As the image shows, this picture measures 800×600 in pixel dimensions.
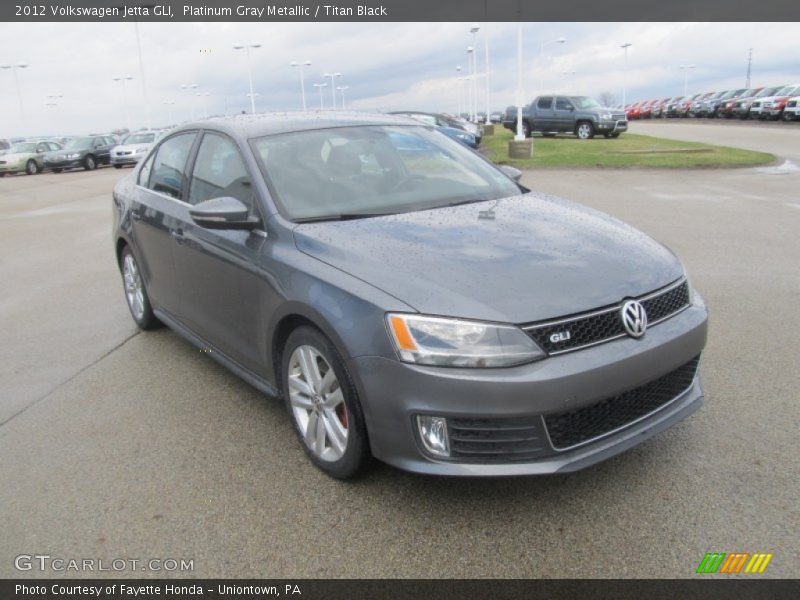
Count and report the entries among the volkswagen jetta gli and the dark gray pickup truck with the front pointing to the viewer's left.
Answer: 0

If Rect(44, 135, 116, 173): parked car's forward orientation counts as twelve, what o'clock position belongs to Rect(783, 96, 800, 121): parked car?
Rect(783, 96, 800, 121): parked car is roughly at 8 o'clock from Rect(44, 135, 116, 173): parked car.

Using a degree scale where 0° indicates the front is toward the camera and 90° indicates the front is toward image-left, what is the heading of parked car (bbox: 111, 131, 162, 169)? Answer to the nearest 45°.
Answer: approximately 45°

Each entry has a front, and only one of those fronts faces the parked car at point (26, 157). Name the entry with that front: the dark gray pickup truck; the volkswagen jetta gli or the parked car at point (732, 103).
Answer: the parked car at point (732, 103)

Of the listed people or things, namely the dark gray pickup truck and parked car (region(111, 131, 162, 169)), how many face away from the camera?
0

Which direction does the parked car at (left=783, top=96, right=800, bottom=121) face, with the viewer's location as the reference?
facing the viewer and to the left of the viewer

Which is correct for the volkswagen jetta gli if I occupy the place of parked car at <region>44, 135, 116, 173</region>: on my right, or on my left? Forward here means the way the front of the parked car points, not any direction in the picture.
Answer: on my left

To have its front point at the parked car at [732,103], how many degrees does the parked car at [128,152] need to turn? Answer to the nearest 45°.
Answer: approximately 135° to its left
